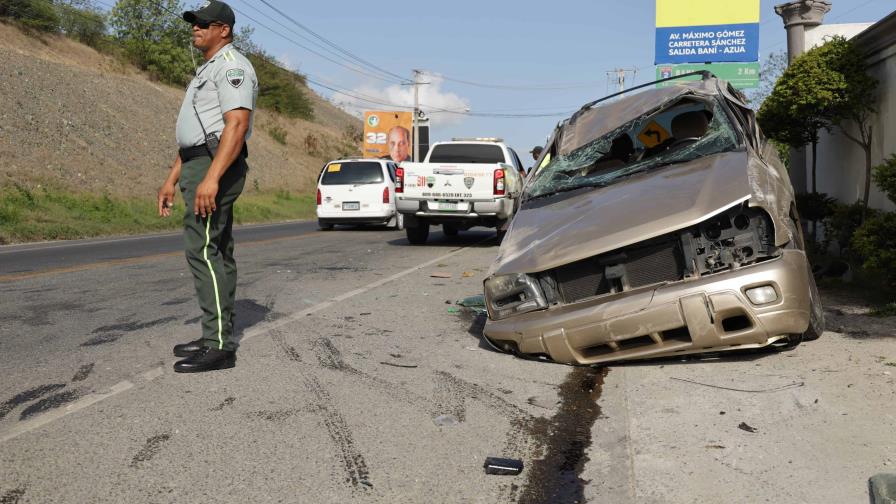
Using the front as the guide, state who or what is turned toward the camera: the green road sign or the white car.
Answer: the green road sign

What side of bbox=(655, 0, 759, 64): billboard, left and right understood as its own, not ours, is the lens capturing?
front

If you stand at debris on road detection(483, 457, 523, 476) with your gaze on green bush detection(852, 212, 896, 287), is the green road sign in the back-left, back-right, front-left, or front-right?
front-left

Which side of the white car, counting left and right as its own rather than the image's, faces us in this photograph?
back

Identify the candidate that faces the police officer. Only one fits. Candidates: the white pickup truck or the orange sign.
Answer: the orange sign

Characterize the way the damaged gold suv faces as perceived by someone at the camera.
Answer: facing the viewer

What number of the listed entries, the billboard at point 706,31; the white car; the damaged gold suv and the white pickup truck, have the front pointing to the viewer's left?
0

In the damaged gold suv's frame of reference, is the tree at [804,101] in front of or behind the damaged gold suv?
behind

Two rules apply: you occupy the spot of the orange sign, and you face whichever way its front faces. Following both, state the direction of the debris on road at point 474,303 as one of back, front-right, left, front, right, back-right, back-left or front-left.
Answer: front

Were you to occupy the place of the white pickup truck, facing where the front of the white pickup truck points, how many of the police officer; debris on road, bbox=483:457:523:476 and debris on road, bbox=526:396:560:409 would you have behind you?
3

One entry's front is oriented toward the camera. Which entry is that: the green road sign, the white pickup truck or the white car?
the green road sign

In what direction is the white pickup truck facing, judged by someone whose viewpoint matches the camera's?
facing away from the viewer

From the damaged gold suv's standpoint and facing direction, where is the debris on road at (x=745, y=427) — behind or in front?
in front

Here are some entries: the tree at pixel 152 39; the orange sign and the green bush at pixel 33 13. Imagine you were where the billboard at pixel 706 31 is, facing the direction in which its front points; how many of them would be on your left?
0

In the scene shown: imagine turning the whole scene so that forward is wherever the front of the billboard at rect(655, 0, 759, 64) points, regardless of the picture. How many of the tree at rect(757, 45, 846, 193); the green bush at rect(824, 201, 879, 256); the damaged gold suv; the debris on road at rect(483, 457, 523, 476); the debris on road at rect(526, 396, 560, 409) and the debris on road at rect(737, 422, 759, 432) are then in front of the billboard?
6

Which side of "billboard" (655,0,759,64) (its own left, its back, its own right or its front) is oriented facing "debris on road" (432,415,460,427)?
front

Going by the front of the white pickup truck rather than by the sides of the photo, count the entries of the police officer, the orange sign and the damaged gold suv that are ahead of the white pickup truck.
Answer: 1

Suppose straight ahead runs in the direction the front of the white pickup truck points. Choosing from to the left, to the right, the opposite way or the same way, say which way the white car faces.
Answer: the same way
